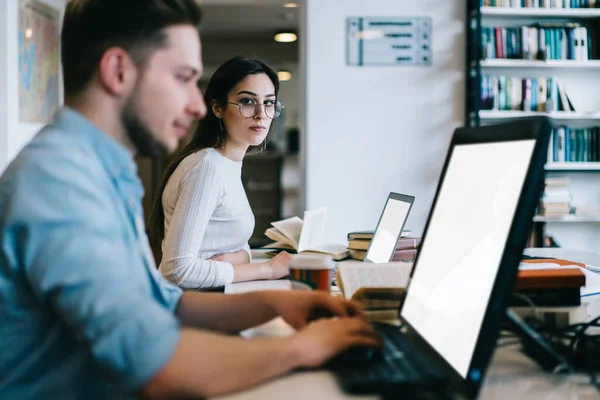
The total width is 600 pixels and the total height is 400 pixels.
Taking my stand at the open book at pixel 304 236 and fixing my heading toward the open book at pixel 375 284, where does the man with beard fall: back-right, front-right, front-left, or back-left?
front-right

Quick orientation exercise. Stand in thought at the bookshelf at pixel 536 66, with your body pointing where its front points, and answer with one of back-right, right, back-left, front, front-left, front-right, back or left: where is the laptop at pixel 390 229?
front

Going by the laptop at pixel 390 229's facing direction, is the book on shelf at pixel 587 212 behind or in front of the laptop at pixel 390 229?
behind

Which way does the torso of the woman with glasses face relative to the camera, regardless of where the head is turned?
to the viewer's right

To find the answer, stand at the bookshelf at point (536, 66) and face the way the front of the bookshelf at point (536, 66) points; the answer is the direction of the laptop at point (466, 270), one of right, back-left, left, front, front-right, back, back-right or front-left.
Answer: front

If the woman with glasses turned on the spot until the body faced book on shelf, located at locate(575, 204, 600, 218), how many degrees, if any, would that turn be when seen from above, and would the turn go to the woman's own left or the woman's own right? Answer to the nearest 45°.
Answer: approximately 45° to the woman's own left

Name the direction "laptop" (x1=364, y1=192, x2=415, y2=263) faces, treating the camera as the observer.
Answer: facing the viewer and to the left of the viewer

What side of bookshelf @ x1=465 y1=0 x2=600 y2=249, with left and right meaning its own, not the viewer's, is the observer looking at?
front

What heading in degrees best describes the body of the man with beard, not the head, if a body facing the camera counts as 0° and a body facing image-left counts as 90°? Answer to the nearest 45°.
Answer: approximately 270°

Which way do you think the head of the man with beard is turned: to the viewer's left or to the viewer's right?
to the viewer's right
